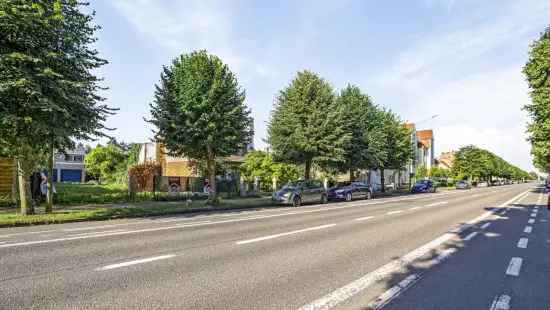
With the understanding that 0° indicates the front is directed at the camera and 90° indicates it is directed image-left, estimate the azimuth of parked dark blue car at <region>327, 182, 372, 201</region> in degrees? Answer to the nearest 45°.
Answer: approximately 45°

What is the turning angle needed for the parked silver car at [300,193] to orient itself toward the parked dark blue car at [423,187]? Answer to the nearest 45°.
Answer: approximately 180°

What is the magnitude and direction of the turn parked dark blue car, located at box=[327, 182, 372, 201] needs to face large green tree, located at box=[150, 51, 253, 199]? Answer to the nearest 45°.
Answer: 0° — it already faces it

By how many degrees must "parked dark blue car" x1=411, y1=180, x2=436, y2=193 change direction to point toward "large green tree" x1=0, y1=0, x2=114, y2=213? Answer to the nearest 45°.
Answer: approximately 45° to its left

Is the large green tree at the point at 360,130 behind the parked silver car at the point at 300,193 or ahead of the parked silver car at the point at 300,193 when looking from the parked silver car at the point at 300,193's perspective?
behind
